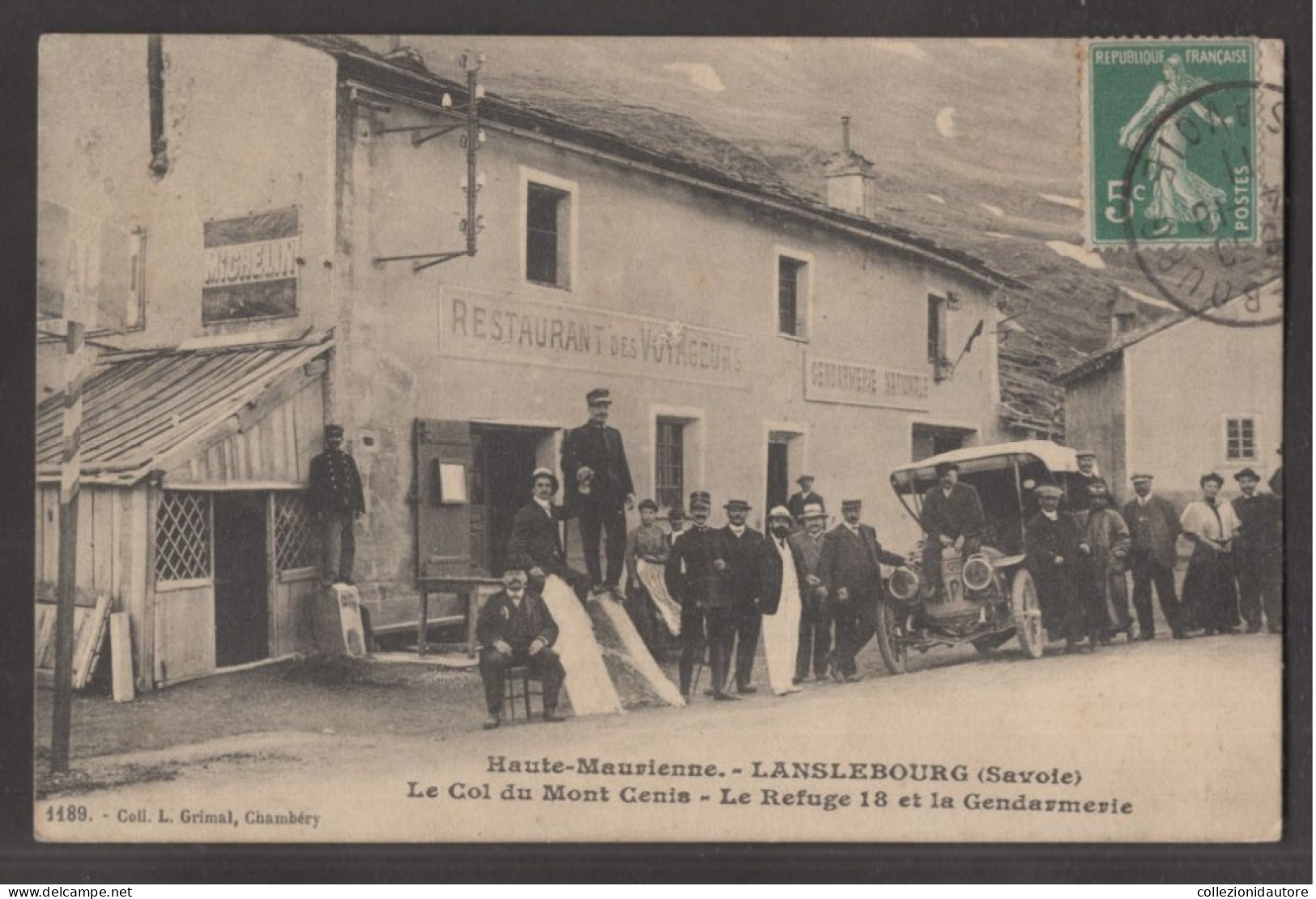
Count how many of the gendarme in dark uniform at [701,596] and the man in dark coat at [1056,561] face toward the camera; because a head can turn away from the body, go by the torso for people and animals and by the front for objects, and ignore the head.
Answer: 2

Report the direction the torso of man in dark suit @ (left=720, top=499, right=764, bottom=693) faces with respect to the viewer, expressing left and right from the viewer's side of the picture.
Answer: facing the viewer

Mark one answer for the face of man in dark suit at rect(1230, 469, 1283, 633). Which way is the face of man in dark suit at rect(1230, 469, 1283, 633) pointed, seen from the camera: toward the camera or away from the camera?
toward the camera

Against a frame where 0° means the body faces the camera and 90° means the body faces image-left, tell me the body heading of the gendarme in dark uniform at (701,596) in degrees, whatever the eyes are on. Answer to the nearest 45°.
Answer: approximately 0°

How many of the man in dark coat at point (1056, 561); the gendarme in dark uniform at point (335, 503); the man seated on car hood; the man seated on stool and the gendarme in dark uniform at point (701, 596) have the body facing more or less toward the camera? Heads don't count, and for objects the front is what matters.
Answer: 5

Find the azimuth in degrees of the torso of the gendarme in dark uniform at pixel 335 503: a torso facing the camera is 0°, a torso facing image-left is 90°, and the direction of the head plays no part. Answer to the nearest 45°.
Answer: approximately 0°

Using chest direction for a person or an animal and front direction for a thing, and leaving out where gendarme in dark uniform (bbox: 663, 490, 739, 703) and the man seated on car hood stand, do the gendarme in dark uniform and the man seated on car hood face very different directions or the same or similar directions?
same or similar directions

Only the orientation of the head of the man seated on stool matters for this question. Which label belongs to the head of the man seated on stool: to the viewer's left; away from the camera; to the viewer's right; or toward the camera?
toward the camera

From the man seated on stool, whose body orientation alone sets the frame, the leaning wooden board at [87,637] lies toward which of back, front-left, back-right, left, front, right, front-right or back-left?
right

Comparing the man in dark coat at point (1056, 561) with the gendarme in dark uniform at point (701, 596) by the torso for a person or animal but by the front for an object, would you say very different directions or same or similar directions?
same or similar directions

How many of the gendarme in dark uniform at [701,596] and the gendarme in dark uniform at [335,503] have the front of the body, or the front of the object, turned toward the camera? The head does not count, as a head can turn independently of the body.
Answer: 2

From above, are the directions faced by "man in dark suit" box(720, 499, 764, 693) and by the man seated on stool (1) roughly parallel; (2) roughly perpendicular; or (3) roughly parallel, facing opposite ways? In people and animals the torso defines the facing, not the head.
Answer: roughly parallel

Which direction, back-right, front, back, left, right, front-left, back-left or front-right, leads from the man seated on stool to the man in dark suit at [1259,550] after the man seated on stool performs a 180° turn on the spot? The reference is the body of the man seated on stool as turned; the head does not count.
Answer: right

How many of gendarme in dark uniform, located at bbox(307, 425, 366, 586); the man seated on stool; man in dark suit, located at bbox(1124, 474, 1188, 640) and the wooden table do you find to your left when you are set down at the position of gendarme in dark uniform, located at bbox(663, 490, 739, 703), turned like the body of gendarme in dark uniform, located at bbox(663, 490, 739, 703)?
1

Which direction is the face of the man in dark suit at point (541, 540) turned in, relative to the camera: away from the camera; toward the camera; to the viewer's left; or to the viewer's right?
toward the camera

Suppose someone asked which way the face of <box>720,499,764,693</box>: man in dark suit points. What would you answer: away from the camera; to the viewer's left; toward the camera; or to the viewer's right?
toward the camera

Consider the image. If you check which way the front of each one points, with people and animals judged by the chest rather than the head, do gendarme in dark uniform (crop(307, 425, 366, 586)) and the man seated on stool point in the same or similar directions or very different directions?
same or similar directions

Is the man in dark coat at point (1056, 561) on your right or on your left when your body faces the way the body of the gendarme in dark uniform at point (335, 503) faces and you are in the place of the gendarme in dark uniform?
on your left
